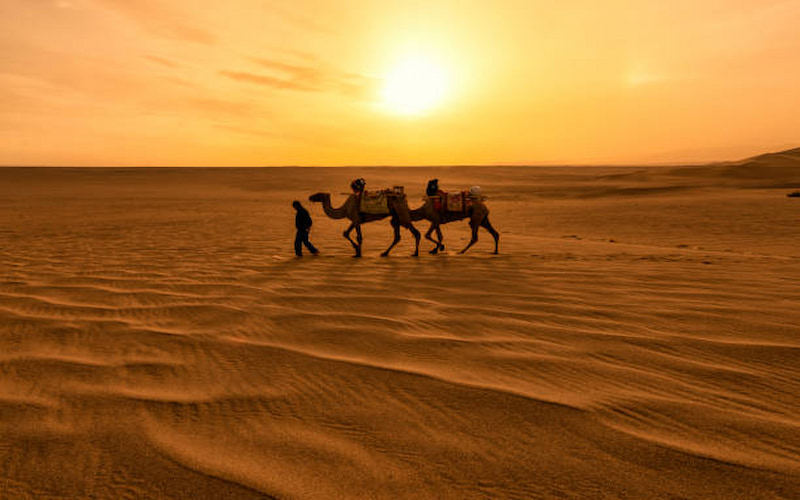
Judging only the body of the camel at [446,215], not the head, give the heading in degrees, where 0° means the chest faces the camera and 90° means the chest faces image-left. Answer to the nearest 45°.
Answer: approximately 90°
